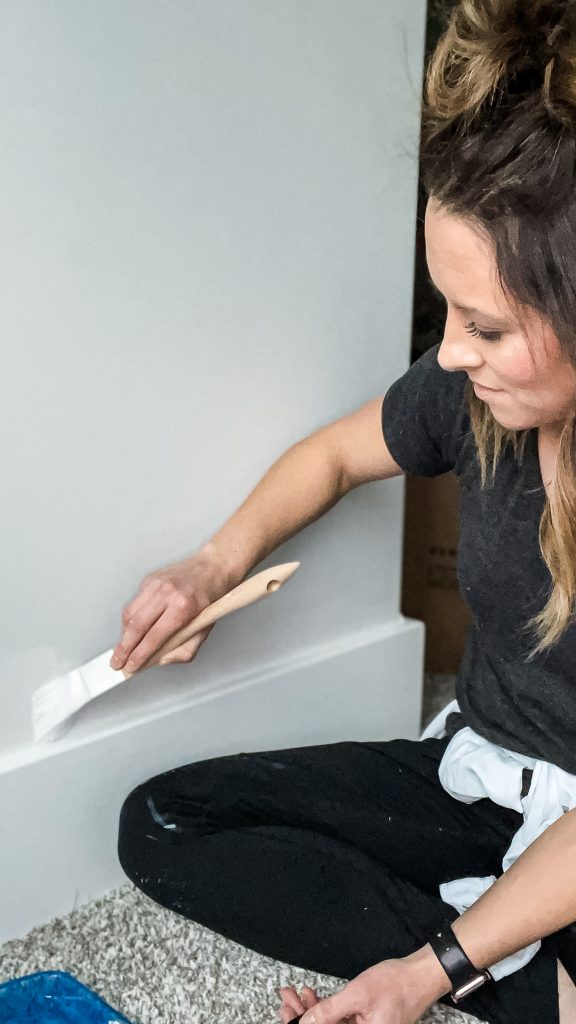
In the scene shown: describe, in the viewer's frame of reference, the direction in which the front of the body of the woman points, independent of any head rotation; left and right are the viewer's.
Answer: facing the viewer and to the left of the viewer

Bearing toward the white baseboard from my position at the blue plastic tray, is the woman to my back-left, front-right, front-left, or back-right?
front-right

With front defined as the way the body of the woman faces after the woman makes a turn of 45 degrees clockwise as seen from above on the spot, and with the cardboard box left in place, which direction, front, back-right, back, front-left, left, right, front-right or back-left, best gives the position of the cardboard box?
right

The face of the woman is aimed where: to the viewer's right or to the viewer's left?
to the viewer's left
